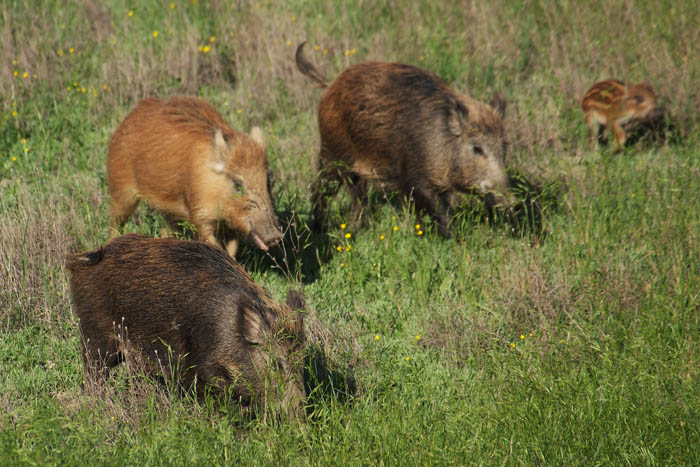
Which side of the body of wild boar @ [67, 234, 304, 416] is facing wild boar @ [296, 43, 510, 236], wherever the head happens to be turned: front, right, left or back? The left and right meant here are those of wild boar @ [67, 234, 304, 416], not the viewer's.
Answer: left

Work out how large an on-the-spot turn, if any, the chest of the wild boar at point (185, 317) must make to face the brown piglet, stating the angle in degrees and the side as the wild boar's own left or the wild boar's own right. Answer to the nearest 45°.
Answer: approximately 90° to the wild boar's own left

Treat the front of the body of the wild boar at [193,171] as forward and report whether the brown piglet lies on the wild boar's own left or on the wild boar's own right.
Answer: on the wild boar's own left

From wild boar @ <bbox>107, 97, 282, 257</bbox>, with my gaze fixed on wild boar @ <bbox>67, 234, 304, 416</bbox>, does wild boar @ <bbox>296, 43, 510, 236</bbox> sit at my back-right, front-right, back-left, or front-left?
back-left

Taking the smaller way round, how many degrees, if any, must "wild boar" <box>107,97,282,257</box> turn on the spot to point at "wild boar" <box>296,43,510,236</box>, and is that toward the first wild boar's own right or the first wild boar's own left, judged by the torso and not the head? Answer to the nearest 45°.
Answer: approximately 45° to the first wild boar's own left

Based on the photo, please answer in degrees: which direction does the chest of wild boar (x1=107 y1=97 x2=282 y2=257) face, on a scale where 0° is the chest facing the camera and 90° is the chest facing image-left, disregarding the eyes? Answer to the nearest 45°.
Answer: approximately 315°

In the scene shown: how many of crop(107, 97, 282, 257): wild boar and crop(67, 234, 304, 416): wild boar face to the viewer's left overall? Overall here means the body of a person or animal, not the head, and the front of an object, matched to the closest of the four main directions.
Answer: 0

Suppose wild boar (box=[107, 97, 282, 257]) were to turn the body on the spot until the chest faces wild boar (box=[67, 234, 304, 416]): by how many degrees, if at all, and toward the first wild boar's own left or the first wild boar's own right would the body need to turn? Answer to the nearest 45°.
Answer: approximately 45° to the first wild boar's own right
